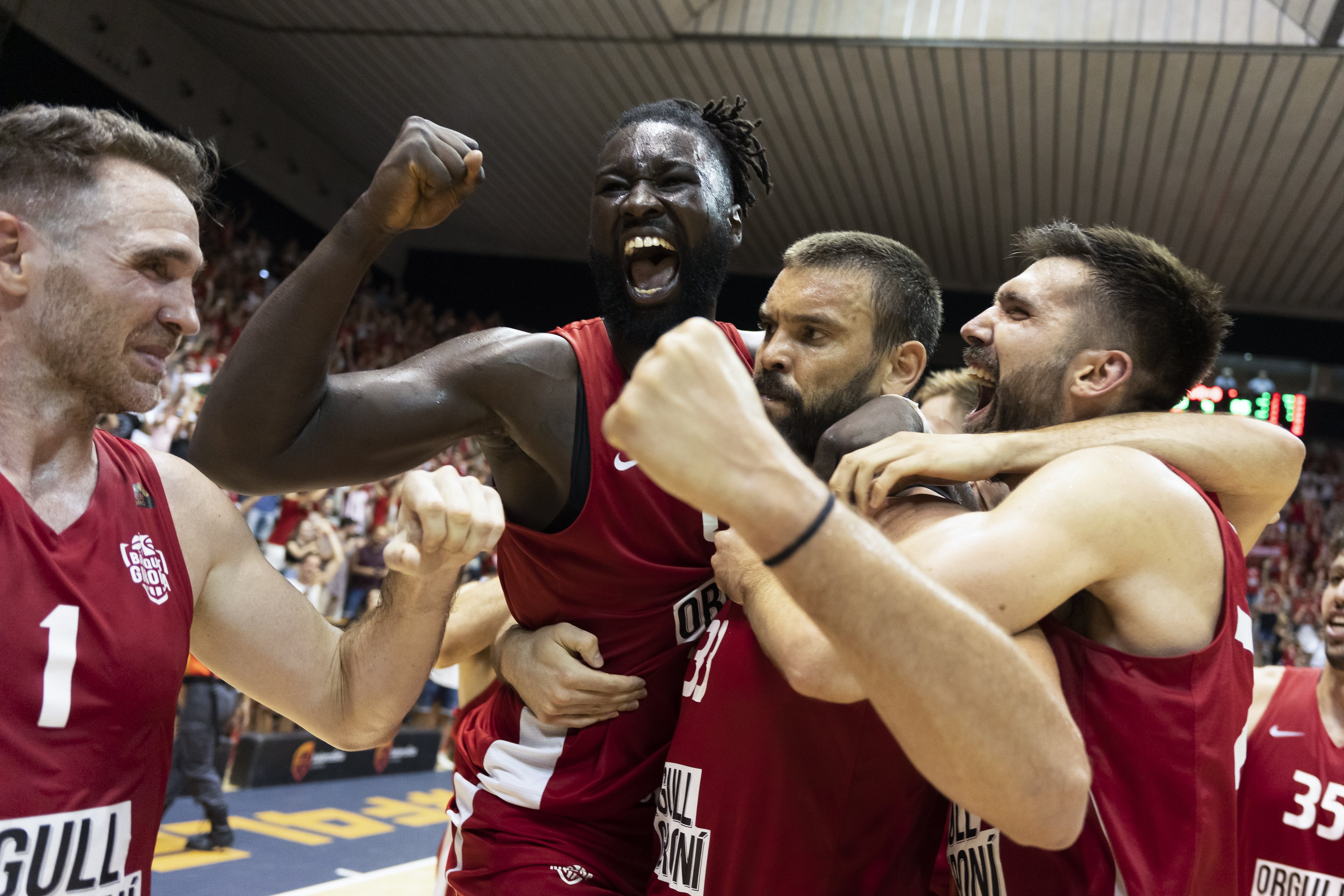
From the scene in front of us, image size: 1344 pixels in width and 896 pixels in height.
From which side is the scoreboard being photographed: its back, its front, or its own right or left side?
front

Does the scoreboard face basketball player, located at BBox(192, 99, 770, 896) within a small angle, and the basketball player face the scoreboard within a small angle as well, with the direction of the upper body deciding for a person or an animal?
no

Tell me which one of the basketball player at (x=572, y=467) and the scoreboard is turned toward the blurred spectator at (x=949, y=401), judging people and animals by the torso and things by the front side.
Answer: the scoreboard

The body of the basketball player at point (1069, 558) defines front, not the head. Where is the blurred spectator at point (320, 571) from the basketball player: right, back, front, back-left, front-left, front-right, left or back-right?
front-right

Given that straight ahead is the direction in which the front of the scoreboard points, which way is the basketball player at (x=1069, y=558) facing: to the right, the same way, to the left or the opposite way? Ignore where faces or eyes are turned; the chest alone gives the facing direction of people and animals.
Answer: to the right

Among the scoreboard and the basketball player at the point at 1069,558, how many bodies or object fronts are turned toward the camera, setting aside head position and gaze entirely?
1

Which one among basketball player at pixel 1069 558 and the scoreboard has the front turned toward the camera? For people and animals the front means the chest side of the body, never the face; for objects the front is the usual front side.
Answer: the scoreboard

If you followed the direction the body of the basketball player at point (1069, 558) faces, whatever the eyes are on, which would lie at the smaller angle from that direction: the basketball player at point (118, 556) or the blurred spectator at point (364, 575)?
the basketball player

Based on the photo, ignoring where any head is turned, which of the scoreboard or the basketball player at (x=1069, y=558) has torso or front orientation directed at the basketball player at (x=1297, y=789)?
the scoreboard

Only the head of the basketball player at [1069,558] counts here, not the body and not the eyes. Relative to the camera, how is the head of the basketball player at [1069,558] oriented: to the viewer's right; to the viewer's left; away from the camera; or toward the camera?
to the viewer's left

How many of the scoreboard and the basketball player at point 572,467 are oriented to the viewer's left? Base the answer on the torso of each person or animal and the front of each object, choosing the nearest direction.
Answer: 0

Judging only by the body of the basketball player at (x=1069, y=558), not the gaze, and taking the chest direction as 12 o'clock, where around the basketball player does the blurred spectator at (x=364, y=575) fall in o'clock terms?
The blurred spectator is roughly at 2 o'clock from the basketball player.

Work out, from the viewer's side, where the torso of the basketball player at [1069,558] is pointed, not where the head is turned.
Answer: to the viewer's left

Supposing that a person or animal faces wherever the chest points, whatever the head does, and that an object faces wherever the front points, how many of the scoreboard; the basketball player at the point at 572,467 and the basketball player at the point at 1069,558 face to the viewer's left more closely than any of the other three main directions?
1

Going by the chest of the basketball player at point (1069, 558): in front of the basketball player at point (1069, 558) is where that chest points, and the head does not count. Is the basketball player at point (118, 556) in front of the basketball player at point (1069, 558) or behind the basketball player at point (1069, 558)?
in front

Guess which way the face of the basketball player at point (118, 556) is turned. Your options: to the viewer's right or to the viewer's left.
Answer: to the viewer's right

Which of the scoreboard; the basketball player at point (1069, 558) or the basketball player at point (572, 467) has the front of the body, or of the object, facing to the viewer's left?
the basketball player at point (1069, 558)

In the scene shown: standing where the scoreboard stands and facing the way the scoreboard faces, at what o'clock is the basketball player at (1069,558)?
The basketball player is roughly at 12 o'clock from the scoreboard.

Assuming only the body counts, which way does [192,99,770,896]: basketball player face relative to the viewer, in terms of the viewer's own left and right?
facing the viewer and to the right of the viewer
